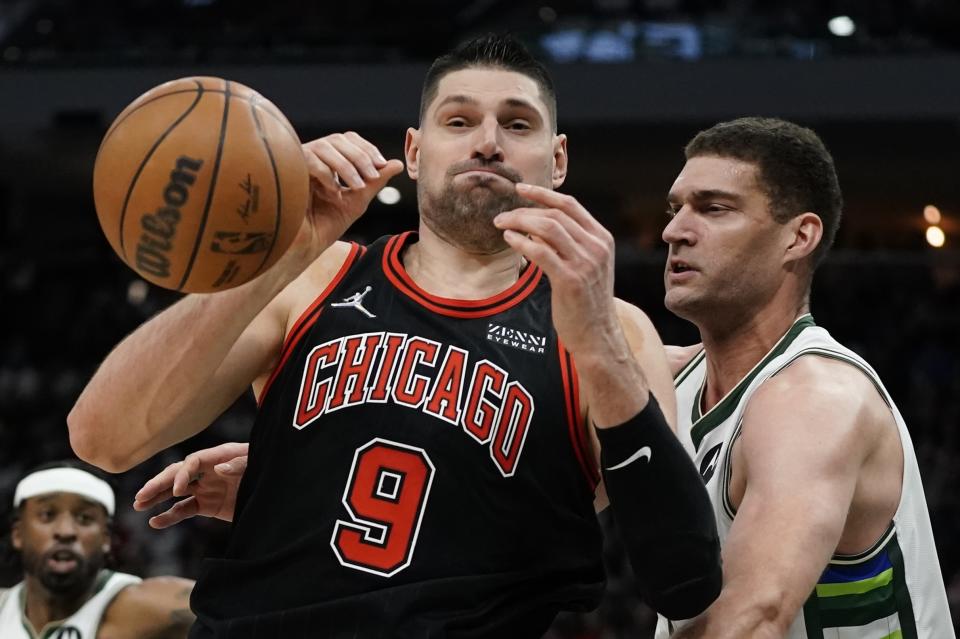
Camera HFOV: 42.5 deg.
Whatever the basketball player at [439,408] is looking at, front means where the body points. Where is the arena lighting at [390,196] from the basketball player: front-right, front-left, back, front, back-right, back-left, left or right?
back

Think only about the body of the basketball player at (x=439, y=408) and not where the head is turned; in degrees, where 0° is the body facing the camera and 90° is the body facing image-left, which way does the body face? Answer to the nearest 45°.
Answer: approximately 0°

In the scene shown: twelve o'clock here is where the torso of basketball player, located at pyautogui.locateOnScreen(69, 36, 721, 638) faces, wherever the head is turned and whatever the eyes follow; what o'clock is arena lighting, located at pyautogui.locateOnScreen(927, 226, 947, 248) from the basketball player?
The arena lighting is roughly at 7 o'clock from the basketball player.

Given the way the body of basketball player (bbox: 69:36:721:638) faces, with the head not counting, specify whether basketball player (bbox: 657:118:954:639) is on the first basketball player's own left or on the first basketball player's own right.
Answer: on the first basketball player's own left

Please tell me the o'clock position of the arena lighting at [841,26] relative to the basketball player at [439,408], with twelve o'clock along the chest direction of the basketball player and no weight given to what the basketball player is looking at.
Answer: The arena lighting is roughly at 7 o'clock from the basketball player.

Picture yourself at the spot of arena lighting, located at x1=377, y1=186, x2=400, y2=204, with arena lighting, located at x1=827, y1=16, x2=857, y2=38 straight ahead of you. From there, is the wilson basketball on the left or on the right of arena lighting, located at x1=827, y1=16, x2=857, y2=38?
right
